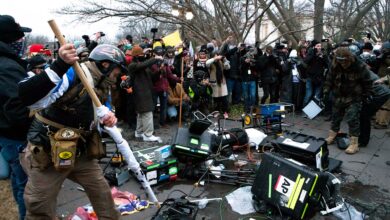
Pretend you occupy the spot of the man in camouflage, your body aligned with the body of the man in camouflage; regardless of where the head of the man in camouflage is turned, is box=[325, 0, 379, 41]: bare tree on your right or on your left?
on your right

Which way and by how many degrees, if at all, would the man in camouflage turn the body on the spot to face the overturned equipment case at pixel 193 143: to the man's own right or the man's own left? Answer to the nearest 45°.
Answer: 0° — they already face it

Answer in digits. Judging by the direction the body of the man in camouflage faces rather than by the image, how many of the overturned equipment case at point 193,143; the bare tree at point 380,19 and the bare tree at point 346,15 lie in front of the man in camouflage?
1

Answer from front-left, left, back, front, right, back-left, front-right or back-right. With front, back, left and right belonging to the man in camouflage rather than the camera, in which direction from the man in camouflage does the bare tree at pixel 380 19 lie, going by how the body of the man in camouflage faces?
back-right

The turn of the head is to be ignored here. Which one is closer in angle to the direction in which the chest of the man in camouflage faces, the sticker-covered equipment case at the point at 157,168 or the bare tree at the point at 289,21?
the sticker-covered equipment case

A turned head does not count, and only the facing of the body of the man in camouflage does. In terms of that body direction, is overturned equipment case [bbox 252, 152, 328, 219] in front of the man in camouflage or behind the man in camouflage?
in front

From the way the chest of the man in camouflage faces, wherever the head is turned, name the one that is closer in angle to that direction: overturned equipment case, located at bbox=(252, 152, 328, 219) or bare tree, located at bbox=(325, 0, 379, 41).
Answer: the overturned equipment case

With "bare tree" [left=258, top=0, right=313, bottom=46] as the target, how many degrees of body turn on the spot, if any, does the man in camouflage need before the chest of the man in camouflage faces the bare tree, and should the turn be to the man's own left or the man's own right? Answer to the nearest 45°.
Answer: approximately 135° to the man's own right

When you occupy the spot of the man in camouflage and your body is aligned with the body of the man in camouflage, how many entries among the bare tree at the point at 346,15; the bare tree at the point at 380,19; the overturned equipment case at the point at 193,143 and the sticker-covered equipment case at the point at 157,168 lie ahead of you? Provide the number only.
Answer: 2

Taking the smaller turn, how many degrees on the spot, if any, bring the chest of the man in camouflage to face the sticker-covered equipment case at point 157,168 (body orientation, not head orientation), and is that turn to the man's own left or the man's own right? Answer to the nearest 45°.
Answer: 0° — they already face it

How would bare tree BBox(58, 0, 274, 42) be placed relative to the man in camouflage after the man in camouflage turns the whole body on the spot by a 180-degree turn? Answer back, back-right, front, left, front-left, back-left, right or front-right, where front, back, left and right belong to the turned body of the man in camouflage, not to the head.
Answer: left

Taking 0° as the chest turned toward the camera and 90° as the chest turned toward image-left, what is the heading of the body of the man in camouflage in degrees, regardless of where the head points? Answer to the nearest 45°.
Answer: approximately 45°
